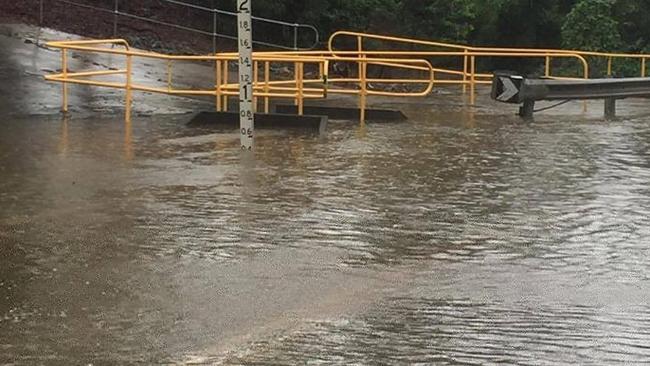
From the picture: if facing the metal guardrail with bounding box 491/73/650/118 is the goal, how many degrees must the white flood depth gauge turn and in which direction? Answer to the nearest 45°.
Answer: approximately 135° to its left

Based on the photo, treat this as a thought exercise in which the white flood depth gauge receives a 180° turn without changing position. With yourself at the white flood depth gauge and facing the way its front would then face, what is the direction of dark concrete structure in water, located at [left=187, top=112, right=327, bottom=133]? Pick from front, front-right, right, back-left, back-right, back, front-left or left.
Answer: front

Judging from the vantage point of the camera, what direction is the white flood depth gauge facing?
facing the viewer
